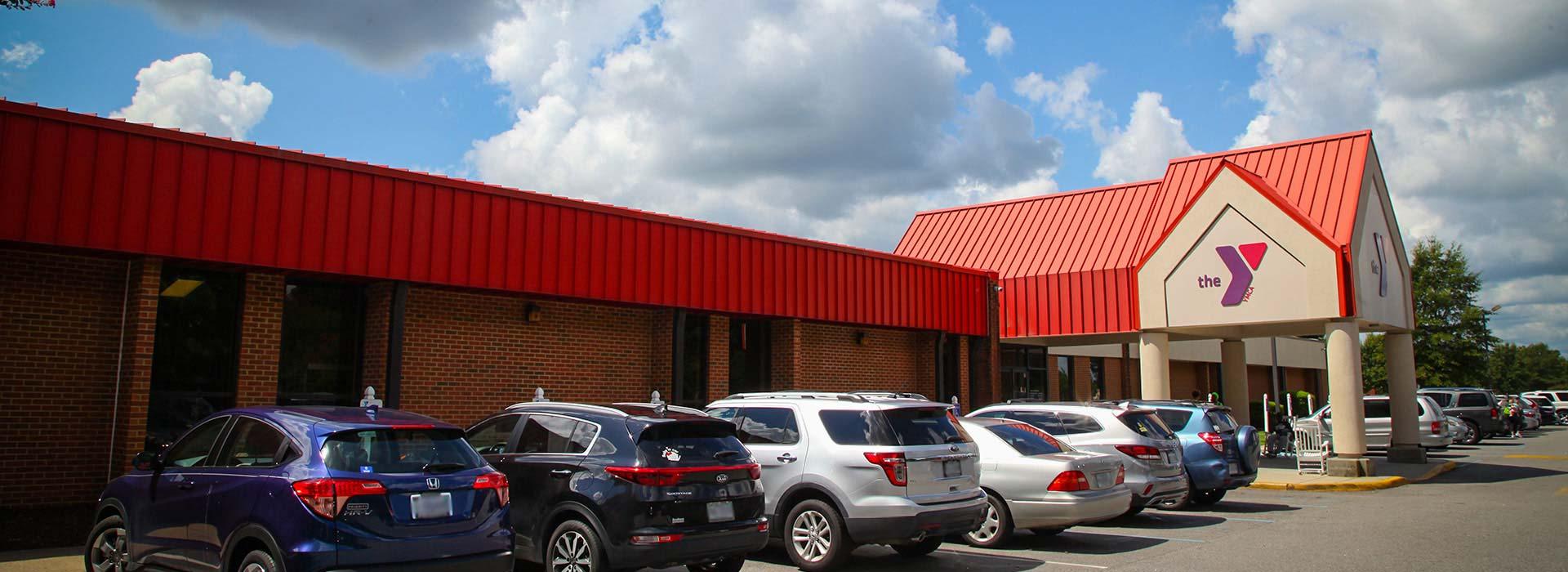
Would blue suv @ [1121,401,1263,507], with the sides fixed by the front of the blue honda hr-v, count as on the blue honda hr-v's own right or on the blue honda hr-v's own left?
on the blue honda hr-v's own right

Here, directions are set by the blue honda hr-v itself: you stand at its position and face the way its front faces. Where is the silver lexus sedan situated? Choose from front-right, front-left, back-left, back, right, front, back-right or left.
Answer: back-right

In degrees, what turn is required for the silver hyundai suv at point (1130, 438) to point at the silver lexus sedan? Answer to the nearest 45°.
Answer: approximately 90° to its left

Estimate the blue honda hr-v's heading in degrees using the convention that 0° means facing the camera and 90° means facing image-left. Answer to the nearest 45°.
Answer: approximately 135°

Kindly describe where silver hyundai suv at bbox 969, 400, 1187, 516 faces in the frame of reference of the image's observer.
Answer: facing away from the viewer and to the left of the viewer

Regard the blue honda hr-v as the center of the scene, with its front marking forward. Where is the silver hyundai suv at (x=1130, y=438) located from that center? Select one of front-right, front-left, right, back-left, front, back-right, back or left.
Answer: back-right

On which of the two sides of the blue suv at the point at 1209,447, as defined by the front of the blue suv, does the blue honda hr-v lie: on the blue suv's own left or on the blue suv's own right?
on the blue suv's own left

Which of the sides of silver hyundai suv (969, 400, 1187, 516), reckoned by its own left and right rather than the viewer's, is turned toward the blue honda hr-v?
left

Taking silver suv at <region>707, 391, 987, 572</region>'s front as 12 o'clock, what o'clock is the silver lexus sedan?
The silver lexus sedan is roughly at 3 o'clock from the silver suv.

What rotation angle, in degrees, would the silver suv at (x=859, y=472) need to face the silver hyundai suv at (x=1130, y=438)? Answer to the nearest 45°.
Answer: approximately 90° to its right

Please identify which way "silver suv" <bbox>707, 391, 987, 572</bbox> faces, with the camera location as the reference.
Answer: facing away from the viewer and to the left of the viewer

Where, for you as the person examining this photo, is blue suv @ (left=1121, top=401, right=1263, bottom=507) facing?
facing away from the viewer and to the left of the viewer
